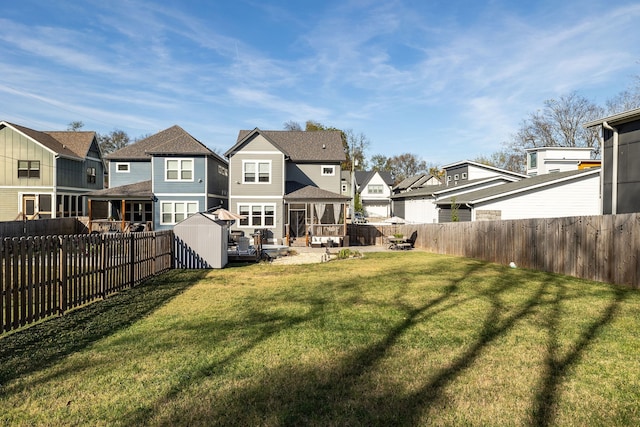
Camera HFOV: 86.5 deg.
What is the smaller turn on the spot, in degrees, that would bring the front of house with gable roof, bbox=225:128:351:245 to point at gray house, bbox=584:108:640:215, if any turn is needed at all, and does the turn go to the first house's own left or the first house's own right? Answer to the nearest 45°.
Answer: approximately 135° to the first house's own right

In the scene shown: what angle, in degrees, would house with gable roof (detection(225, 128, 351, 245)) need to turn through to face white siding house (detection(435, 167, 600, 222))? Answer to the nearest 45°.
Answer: approximately 90° to its right

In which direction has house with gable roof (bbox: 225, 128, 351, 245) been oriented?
away from the camera

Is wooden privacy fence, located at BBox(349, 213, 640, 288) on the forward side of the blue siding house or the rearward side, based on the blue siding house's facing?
on the rearward side

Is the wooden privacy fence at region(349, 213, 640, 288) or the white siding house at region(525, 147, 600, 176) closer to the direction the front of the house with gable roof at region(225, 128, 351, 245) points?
the white siding house

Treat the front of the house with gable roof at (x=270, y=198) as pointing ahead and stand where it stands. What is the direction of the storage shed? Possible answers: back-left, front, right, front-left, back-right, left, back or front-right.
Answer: back

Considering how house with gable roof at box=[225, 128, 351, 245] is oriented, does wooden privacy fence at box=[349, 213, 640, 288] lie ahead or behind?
behind

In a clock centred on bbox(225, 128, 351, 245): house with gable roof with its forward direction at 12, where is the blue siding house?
The blue siding house is roughly at 9 o'clock from the house with gable roof.

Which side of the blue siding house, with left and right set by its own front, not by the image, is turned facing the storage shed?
back

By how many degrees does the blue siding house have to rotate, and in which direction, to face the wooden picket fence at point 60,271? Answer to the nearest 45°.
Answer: approximately 180°

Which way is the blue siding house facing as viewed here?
away from the camera
